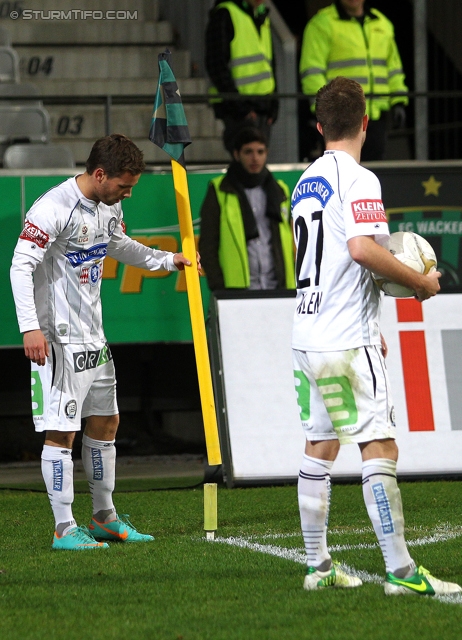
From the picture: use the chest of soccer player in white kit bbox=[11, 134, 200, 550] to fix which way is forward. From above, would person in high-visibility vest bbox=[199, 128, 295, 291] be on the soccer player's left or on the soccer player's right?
on the soccer player's left

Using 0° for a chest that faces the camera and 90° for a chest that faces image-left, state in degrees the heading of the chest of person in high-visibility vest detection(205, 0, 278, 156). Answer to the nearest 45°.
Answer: approximately 315°

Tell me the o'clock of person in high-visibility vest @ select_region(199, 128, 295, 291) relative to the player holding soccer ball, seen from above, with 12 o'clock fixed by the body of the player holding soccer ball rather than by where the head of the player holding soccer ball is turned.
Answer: The person in high-visibility vest is roughly at 10 o'clock from the player holding soccer ball.

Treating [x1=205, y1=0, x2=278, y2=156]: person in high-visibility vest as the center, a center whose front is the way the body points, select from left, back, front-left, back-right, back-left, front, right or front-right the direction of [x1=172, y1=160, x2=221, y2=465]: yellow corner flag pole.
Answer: front-right

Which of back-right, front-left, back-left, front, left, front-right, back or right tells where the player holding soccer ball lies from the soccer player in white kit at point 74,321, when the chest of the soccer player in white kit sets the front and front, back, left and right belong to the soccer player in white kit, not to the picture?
front

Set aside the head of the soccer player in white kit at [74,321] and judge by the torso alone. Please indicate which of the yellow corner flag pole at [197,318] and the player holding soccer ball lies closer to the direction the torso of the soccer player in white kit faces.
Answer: the player holding soccer ball

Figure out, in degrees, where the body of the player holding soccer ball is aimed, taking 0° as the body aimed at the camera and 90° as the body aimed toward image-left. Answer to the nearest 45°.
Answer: approximately 225°

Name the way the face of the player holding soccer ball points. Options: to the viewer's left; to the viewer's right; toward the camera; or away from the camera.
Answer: away from the camera

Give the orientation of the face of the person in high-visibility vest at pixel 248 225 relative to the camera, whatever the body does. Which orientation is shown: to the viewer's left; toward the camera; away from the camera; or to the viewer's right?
toward the camera

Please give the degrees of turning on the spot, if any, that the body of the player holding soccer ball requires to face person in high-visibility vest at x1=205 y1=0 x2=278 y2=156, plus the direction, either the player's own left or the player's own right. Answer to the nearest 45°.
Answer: approximately 45° to the player's own left

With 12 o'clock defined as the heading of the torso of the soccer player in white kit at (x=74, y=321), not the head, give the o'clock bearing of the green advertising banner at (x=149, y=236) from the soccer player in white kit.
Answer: The green advertising banner is roughly at 8 o'clock from the soccer player in white kit.

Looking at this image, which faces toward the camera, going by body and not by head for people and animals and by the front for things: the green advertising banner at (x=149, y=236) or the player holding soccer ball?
the green advertising banner

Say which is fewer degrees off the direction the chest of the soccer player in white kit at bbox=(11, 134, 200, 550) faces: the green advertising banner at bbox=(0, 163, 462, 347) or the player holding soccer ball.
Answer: the player holding soccer ball

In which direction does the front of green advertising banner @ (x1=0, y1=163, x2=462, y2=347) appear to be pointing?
toward the camera

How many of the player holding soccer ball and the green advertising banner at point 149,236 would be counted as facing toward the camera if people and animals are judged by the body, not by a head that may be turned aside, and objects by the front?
1
